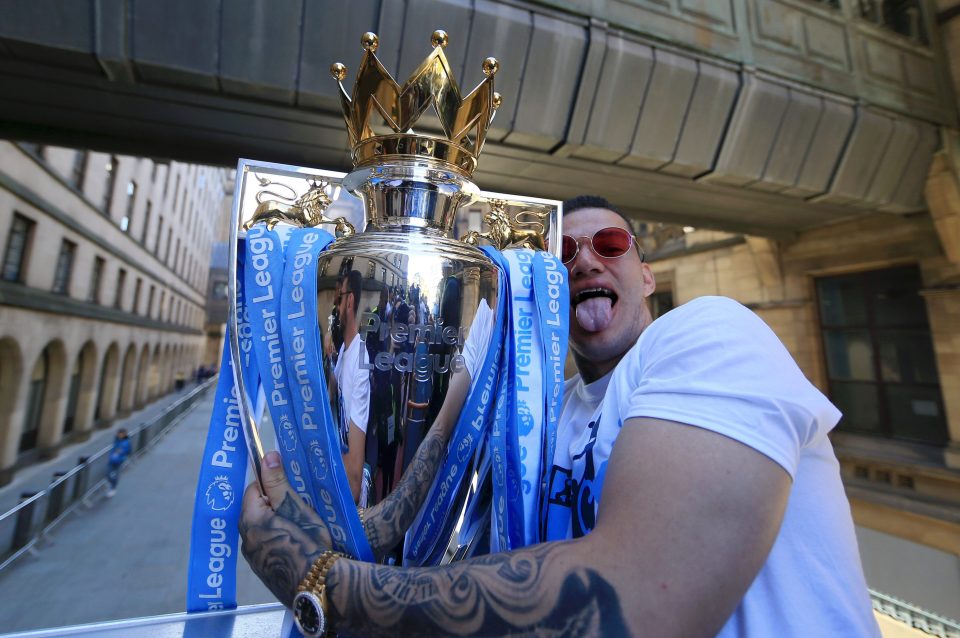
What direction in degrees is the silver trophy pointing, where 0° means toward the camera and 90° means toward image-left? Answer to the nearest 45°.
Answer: approximately 0°

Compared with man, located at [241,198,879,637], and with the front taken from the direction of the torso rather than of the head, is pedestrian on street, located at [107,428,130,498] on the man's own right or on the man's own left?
on the man's own right

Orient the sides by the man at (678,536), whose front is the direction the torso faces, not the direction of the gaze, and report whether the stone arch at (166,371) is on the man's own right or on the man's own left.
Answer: on the man's own right

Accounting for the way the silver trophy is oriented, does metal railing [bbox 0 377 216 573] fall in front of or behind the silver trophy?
behind

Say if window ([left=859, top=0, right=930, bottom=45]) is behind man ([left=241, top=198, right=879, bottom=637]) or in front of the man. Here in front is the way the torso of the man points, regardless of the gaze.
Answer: behind

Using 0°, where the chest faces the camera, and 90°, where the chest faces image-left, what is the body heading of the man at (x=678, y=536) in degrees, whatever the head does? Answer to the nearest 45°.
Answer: approximately 45°
